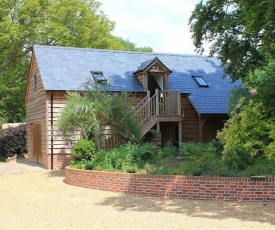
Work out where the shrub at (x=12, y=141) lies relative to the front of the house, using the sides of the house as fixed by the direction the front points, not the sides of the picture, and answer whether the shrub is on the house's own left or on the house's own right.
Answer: on the house's own right

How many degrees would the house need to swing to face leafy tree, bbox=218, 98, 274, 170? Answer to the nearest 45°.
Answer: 0° — it already faces it

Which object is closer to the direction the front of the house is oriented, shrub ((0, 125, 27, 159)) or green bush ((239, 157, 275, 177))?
the green bush

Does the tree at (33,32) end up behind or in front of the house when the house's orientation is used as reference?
behind

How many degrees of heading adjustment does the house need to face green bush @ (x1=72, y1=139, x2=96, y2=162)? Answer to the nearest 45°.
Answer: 0° — it already faces it

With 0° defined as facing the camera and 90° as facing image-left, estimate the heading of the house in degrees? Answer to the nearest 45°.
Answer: approximately 0°

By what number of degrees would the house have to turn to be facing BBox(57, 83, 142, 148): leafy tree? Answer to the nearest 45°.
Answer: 0° — it already faces it

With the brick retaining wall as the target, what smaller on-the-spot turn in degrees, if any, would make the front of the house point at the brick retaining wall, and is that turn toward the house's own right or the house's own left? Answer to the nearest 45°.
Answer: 0° — it already faces it
